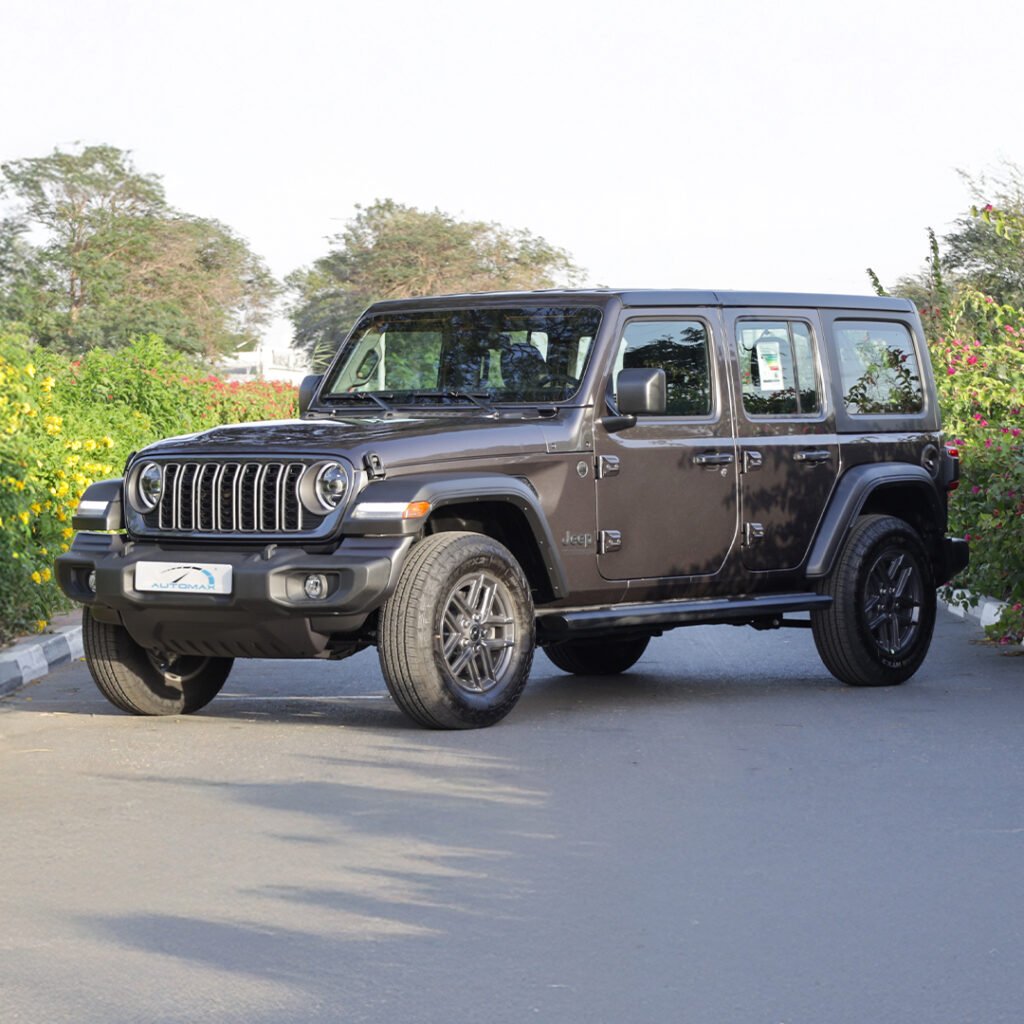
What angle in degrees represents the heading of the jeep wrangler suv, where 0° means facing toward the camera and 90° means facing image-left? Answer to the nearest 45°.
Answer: approximately 45°

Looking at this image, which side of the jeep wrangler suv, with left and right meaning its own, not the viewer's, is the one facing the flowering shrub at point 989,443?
back

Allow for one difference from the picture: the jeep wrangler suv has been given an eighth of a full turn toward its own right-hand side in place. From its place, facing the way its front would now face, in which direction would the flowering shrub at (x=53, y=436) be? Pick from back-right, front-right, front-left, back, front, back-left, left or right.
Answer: front-right

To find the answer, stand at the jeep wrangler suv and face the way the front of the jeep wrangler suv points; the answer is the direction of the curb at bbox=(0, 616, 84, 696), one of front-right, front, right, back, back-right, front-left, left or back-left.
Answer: right

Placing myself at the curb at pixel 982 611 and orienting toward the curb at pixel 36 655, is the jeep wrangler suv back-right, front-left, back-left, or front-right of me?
front-left

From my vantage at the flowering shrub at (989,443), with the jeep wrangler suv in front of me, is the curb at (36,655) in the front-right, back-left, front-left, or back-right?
front-right

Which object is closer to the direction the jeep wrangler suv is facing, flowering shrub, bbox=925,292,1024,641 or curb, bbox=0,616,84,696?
the curb

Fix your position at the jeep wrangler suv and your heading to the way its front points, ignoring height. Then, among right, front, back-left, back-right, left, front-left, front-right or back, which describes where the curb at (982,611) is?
back
